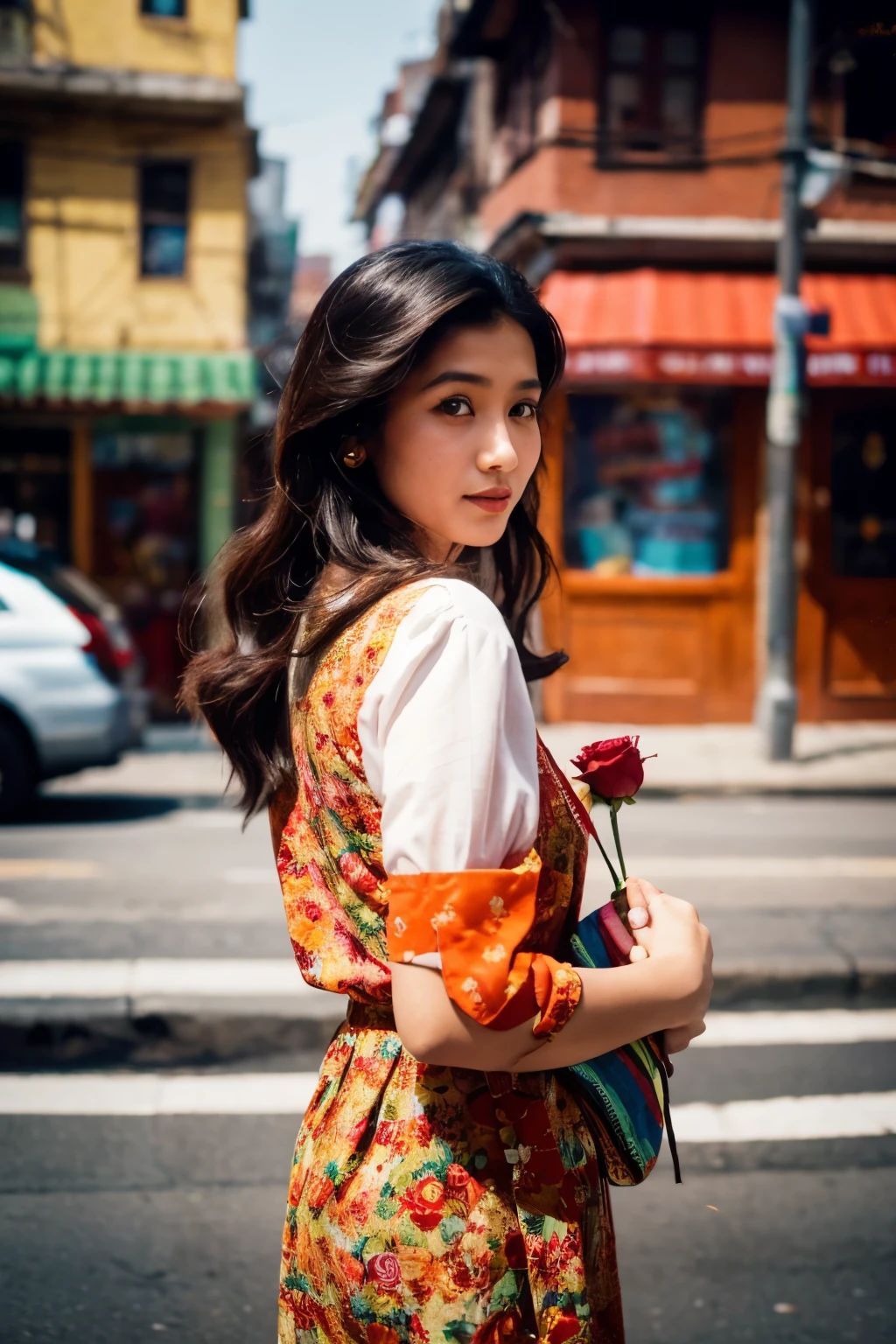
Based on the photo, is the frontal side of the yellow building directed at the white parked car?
yes

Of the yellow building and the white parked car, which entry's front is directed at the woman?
the yellow building

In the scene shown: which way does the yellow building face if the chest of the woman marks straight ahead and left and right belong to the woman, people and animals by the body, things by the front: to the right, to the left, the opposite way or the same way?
to the right

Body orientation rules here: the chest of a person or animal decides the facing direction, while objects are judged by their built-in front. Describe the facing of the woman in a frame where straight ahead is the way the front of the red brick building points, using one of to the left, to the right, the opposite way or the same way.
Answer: to the left

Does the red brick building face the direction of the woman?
yes

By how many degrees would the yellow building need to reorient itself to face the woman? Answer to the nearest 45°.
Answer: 0° — it already faces them

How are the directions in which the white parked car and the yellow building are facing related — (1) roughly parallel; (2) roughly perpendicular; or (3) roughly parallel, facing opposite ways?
roughly perpendicular

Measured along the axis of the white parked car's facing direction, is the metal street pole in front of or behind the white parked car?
behind

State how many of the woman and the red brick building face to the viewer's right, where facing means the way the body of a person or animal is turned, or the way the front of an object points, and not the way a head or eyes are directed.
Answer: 1

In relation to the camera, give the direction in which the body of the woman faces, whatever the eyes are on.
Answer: to the viewer's right
